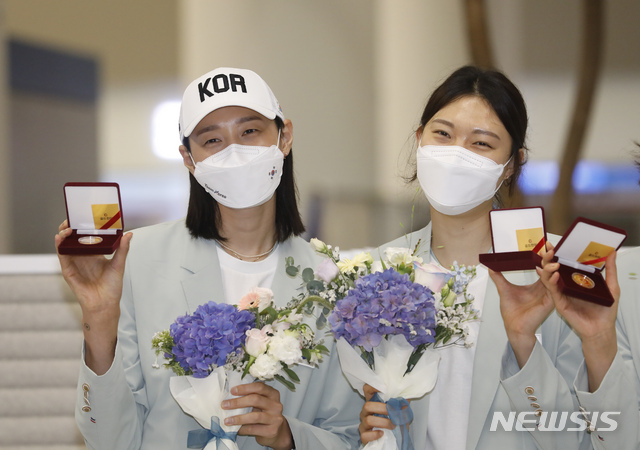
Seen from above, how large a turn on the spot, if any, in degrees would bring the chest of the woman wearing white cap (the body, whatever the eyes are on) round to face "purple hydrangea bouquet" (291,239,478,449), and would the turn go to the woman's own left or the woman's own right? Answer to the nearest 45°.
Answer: approximately 45° to the woman's own left

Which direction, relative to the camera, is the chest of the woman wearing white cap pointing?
toward the camera
